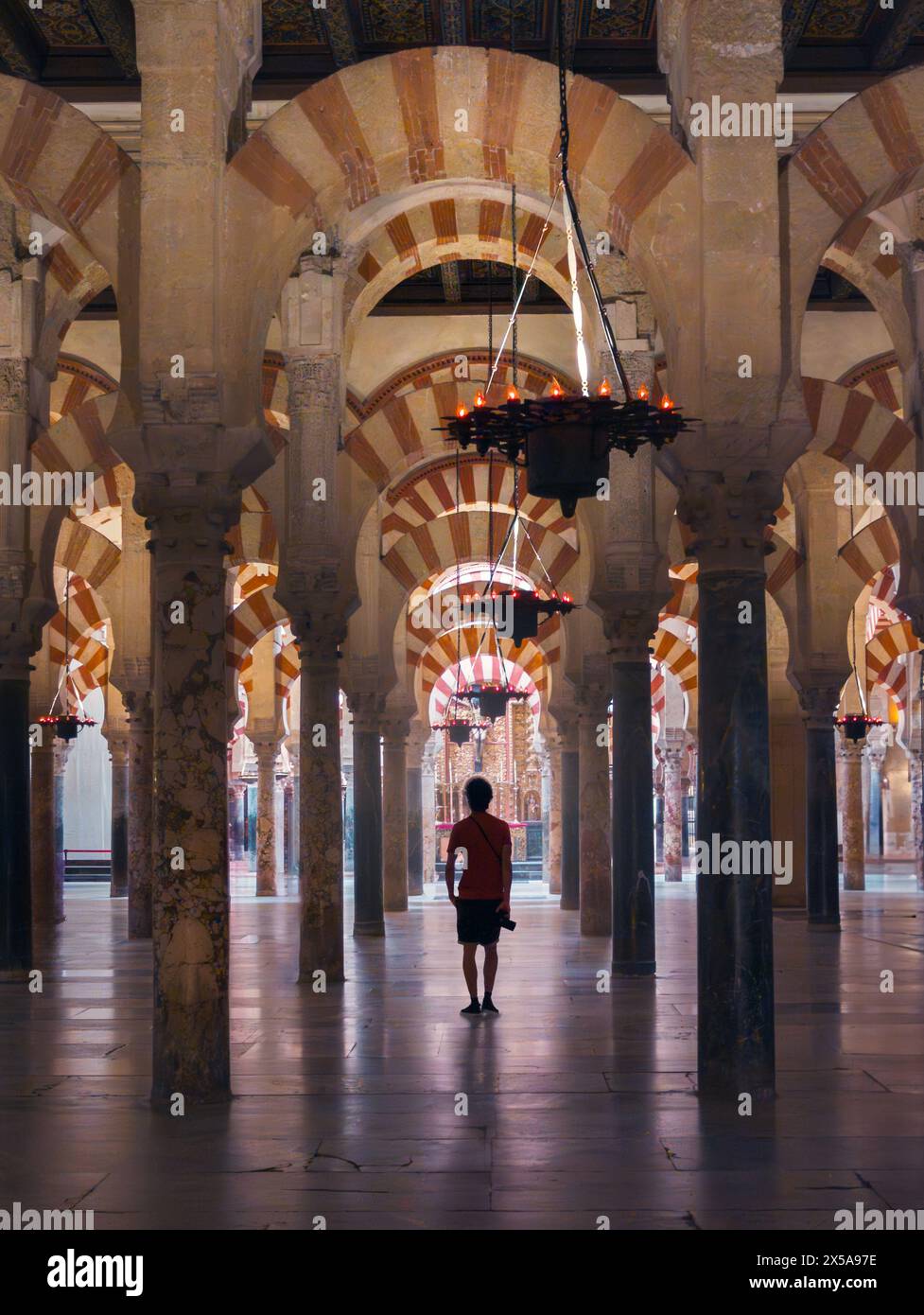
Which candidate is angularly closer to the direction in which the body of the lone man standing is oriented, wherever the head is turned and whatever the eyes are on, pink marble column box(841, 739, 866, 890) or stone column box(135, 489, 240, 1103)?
the pink marble column

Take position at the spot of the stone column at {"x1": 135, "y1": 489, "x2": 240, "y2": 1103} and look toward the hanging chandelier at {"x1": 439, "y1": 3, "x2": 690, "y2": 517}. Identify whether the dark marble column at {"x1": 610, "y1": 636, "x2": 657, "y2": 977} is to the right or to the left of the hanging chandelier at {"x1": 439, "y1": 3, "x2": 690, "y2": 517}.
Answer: left

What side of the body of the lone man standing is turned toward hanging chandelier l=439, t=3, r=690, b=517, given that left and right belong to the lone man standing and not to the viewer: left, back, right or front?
back

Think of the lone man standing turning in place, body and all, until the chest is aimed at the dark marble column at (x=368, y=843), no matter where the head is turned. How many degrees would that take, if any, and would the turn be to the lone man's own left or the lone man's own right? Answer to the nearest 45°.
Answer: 0° — they already face it

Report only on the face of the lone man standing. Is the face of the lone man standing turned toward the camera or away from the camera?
away from the camera

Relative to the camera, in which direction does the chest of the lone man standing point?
away from the camera

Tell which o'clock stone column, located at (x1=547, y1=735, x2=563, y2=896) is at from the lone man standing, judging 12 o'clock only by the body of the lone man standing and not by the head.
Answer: The stone column is roughly at 12 o'clock from the lone man standing.

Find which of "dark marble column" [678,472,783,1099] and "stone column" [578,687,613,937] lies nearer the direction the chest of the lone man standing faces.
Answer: the stone column
